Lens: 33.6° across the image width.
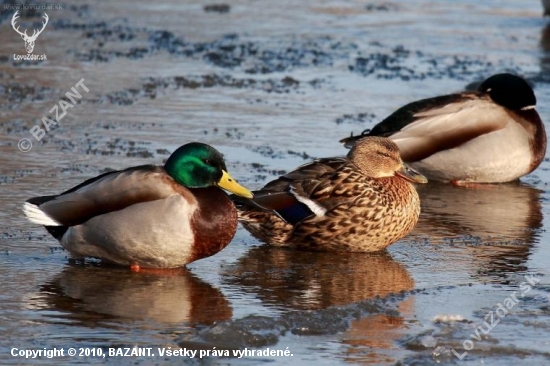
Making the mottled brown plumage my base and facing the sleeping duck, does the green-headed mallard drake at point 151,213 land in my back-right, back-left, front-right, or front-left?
back-left

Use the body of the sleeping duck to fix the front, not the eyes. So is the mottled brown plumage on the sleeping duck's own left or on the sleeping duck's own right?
on the sleeping duck's own right

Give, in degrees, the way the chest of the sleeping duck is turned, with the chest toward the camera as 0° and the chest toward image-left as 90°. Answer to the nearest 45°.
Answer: approximately 270°

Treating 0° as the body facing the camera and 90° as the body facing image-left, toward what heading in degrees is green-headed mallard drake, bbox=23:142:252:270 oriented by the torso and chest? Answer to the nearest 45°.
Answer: approximately 270°

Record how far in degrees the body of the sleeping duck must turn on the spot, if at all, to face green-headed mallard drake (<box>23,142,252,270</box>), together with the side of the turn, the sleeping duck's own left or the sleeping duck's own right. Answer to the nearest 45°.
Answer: approximately 135° to the sleeping duck's own right

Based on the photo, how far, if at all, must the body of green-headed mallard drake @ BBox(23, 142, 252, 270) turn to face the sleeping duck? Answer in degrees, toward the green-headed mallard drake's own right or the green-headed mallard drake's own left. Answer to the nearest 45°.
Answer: approximately 45° to the green-headed mallard drake's own left

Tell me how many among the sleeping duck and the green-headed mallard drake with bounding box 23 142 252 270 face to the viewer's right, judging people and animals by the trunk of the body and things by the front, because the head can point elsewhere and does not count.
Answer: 2
